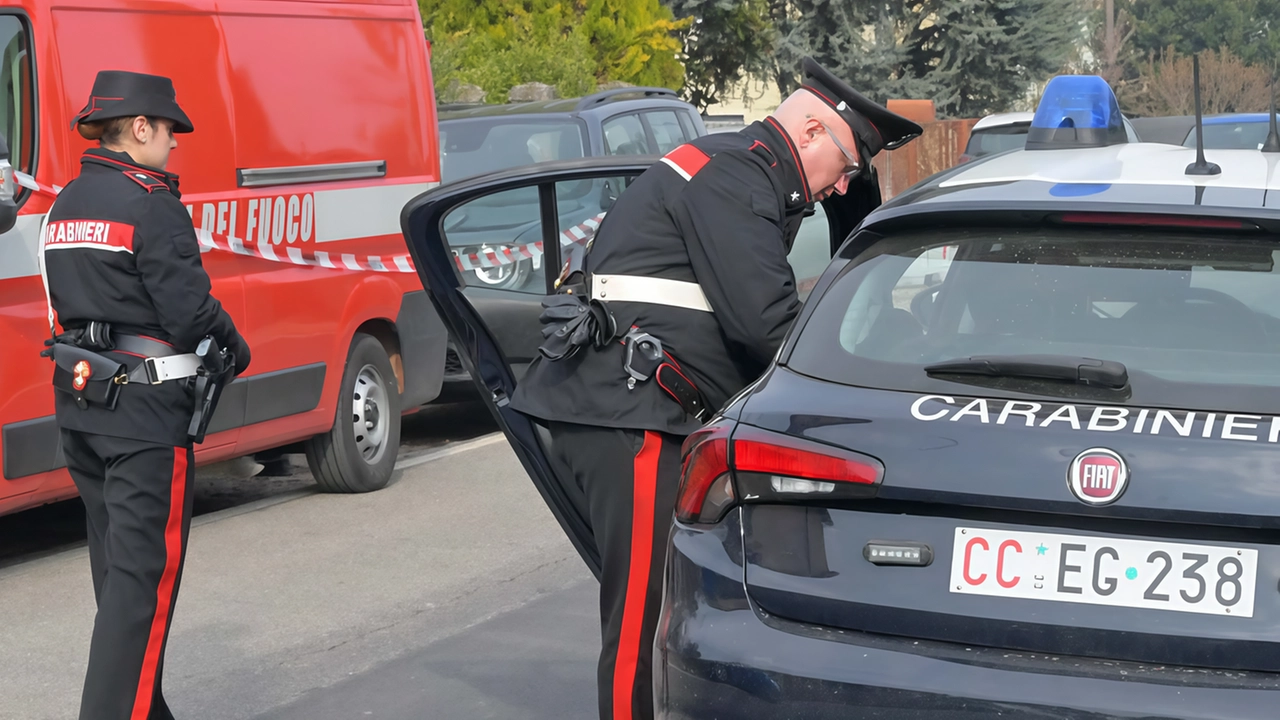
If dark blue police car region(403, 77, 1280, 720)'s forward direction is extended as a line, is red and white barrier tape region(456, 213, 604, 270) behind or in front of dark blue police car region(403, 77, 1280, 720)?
in front

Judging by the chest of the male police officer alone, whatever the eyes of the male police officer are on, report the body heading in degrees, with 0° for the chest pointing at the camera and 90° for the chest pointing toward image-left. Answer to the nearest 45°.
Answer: approximately 270°

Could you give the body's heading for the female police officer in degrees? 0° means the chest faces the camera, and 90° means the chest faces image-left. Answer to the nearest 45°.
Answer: approximately 225°

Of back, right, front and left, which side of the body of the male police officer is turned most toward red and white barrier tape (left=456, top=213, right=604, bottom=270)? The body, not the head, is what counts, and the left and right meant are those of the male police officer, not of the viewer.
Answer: left

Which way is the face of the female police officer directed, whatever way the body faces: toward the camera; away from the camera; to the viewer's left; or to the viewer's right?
to the viewer's right

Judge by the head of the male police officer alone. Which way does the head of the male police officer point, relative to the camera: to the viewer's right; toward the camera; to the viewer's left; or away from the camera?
to the viewer's right

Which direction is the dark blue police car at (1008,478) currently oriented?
away from the camera

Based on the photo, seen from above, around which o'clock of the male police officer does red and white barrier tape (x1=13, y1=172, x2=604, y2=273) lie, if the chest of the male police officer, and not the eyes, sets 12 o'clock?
The red and white barrier tape is roughly at 8 o'clock from the male police officer.

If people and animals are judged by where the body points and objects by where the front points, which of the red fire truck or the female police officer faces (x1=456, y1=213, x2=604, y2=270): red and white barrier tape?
the female police officer

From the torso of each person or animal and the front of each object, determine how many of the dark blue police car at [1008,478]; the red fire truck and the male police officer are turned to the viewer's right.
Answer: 1

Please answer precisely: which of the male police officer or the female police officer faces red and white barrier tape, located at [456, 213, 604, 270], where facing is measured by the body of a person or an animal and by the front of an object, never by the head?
the female police officer

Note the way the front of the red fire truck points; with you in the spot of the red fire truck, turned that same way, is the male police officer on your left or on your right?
on your left

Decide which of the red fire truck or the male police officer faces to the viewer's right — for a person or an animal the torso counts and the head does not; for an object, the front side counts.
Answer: the male police officer
